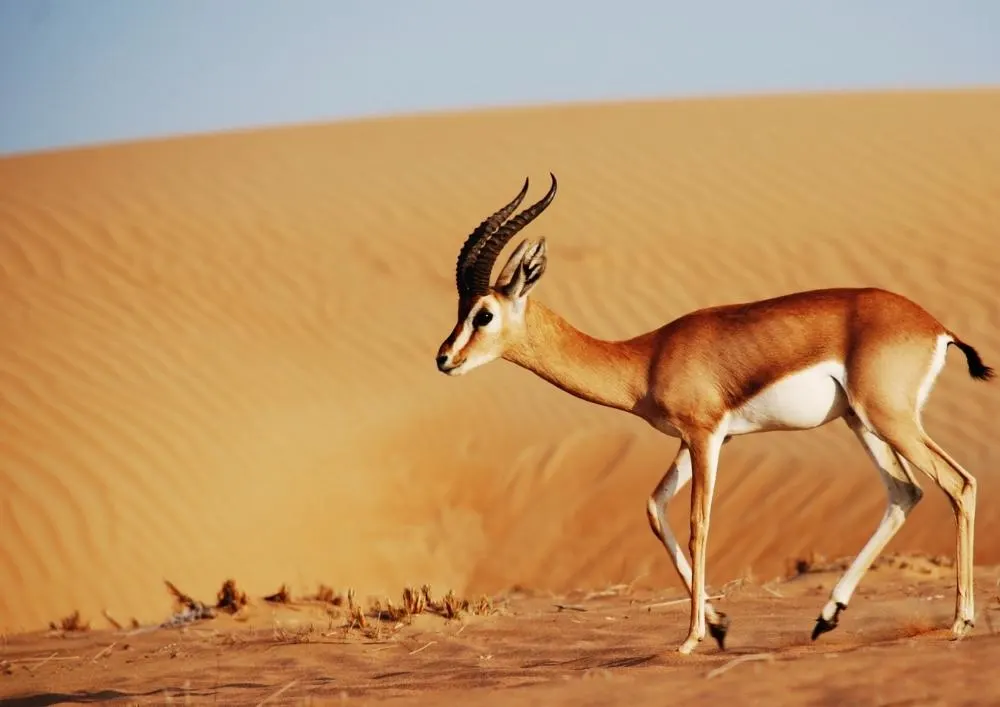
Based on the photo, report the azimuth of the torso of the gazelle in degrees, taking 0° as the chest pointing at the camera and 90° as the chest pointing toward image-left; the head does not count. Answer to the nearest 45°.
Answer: approximately 90°

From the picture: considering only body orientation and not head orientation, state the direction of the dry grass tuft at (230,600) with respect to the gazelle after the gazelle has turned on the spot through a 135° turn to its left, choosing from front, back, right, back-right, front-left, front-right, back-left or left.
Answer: back

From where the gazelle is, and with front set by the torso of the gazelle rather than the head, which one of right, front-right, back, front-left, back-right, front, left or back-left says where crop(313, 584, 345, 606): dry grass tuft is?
front-right

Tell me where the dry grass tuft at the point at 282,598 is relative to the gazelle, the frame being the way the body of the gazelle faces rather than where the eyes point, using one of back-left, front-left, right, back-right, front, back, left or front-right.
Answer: front-right
